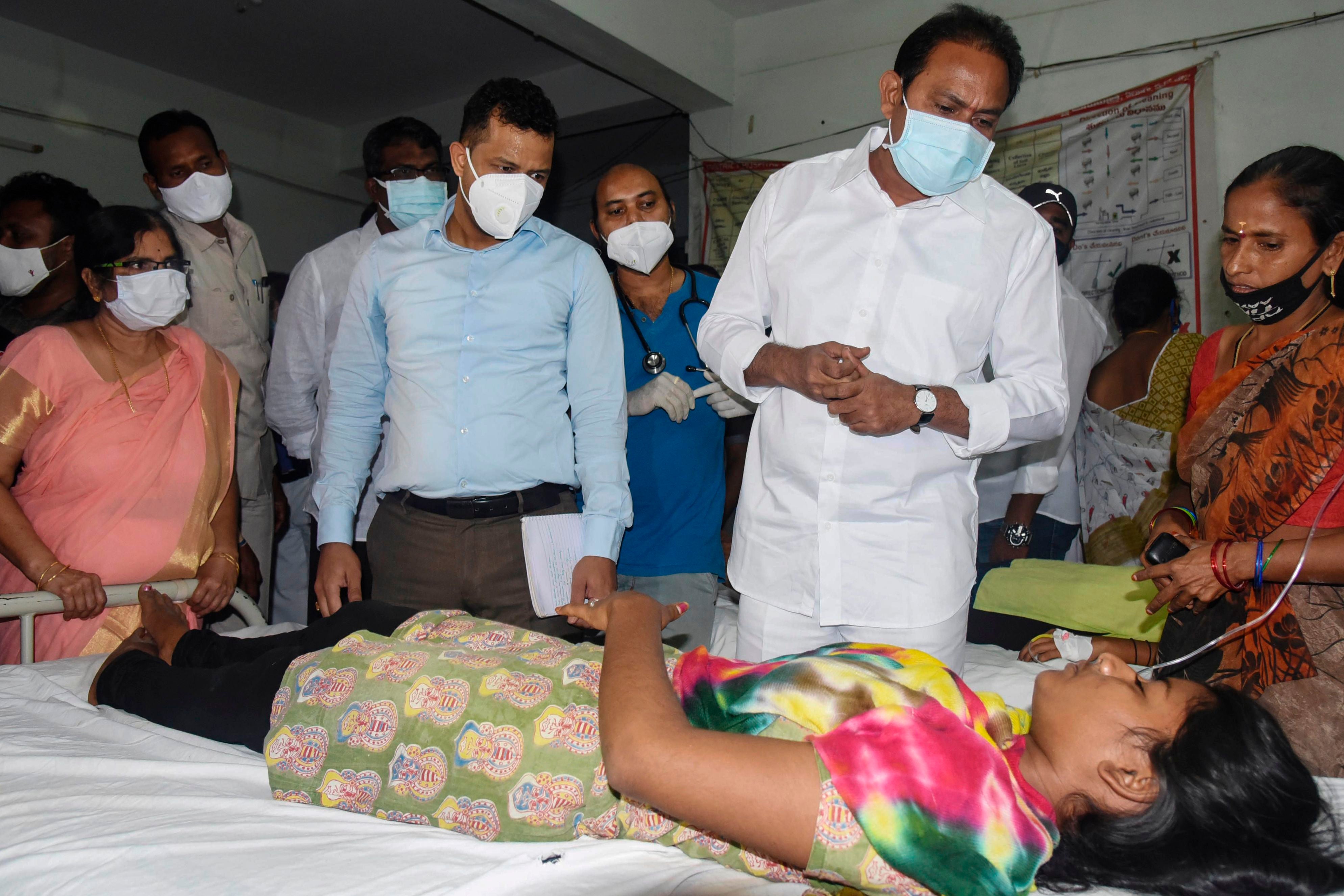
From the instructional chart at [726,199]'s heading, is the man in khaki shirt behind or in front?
in front

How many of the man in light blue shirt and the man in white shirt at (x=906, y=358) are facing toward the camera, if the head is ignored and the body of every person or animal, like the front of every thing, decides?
2

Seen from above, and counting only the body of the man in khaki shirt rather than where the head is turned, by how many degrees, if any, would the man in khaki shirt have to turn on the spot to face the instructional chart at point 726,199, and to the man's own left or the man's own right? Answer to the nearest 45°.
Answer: approximately 90° to the man's own left

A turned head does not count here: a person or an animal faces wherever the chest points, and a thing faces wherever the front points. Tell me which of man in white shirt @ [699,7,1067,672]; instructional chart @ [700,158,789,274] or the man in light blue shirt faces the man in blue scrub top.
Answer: the instructional chart

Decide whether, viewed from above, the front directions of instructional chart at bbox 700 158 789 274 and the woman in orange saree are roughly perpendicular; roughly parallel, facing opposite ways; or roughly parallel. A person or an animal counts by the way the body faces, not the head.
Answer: roughly perpendicular
